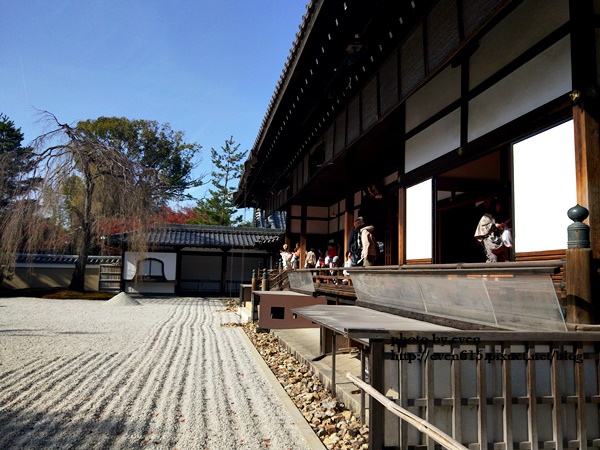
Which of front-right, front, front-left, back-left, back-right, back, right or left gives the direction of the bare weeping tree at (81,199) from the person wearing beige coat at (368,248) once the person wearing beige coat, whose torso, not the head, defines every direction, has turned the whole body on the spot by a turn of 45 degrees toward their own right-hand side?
front

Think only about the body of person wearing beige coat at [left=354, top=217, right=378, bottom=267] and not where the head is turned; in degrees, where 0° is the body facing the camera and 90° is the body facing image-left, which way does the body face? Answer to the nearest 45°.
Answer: approximately 90°

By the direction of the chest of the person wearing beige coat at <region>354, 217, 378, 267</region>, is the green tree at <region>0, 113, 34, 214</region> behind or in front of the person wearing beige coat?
in front

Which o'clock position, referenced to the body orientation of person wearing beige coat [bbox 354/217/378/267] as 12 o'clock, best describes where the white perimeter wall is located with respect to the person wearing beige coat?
The white perimeter wall is roughly at 2 o'clock from the person wearing beige coat.
